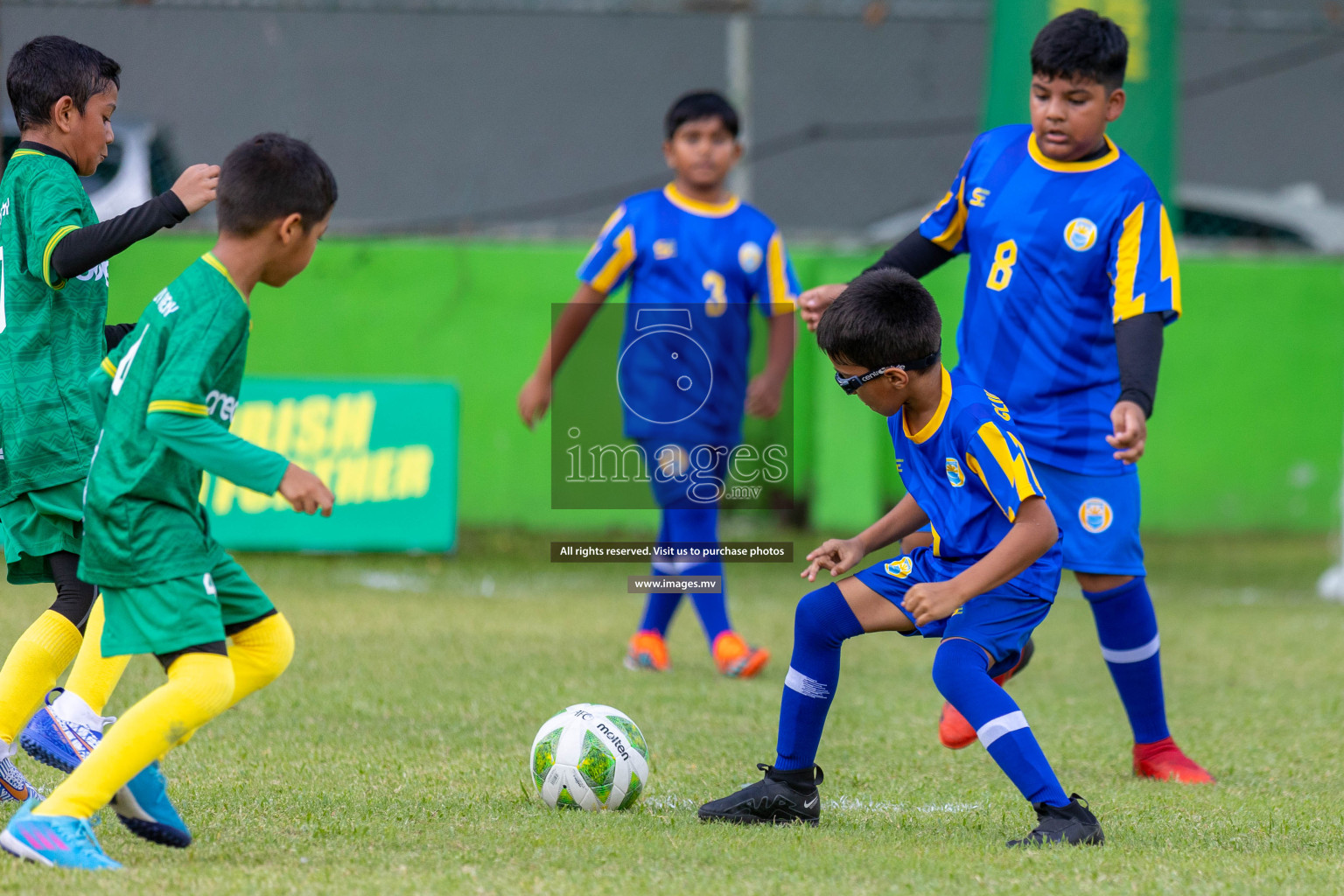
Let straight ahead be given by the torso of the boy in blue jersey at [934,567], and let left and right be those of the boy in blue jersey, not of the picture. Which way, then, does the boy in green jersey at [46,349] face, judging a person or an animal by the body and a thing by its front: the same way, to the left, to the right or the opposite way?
the opposite way

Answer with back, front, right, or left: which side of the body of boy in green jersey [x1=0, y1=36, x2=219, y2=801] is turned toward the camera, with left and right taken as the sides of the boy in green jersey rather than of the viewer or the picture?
right

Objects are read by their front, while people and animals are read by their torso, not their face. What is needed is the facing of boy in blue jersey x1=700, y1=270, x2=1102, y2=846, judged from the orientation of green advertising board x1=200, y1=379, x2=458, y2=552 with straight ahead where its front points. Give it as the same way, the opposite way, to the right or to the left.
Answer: to the right

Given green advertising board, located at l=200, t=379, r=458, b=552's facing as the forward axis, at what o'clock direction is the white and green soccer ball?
The white and green soccer ball is roughly at 12 o'clock from the green advertising board.

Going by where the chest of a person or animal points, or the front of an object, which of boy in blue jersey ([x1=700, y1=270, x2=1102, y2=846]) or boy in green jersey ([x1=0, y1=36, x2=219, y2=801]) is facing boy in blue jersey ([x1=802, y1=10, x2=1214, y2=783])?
the boy in green jersey

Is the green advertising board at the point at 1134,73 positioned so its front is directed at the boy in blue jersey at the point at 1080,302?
yes

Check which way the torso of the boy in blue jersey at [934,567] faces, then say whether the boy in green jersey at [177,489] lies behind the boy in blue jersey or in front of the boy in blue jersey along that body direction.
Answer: in front

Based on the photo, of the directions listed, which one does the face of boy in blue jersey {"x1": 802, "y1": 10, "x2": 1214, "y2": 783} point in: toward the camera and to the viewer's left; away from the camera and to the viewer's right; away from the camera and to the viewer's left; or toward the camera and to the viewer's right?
toward the camera and to the viewer's left

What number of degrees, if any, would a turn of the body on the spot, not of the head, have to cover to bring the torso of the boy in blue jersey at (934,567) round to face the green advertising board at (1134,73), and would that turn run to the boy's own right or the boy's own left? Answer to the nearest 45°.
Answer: approximately 135° to the boy's own right

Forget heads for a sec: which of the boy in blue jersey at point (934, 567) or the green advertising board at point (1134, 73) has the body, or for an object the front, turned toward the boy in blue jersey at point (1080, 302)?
the green advertising board

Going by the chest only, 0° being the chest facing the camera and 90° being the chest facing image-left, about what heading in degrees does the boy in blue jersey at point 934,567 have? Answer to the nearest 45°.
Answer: approximately 45°

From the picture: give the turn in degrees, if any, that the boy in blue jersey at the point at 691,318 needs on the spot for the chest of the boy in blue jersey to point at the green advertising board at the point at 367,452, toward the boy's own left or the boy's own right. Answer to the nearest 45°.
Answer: approximately 135° to the boy's own right

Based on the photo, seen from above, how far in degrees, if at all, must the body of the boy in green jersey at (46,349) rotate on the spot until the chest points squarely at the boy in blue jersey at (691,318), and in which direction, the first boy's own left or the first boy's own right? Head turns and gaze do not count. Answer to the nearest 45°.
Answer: approximately 45° to the first boy's own left
